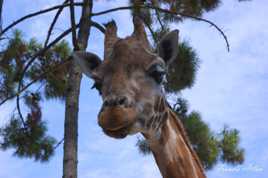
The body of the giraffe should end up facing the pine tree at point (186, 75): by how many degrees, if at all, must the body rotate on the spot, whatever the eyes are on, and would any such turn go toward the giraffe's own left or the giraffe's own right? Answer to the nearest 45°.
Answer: approximately 135° to the giraffe's own right

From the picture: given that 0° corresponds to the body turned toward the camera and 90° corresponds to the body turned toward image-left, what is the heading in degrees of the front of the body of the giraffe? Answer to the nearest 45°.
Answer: approximately 45°
